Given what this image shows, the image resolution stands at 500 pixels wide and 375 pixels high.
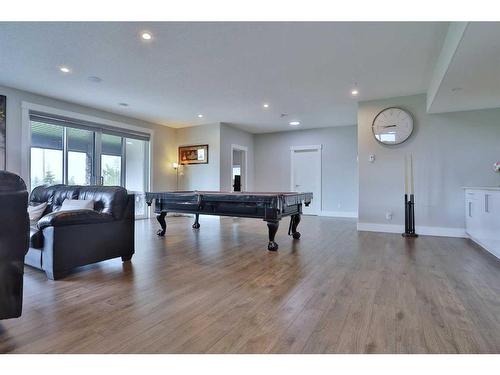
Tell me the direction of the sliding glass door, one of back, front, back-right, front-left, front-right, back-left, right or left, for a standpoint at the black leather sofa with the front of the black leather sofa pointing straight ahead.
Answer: back-right

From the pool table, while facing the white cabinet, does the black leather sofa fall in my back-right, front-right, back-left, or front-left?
back-right

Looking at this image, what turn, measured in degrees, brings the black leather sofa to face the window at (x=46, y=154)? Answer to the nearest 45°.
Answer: approximately 135° to its right

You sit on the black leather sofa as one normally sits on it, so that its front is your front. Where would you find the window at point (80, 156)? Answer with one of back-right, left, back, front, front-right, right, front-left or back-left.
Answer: back-right

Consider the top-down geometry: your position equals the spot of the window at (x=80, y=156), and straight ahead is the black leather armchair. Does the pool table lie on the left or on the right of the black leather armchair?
left
